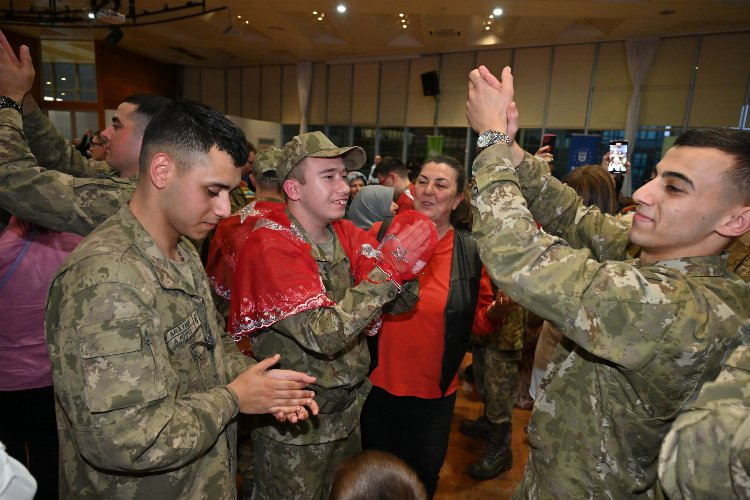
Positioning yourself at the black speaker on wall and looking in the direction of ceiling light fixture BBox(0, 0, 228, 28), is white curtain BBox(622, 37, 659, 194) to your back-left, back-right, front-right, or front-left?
back-left

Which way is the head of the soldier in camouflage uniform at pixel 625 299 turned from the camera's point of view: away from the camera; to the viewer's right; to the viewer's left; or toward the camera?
to the viewer's left

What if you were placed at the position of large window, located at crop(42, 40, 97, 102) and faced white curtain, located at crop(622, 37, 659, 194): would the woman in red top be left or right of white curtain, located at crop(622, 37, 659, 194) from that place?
right

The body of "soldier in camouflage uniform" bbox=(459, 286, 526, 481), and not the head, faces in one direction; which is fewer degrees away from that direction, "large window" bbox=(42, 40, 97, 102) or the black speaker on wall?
the large window

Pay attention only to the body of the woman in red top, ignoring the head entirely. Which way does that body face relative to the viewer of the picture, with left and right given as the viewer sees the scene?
facing the viewer and to the left of the viewer

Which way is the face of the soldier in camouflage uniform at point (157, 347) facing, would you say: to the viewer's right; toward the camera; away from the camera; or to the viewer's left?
to the viewer's right

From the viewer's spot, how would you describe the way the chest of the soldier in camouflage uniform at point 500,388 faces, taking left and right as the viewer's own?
facing to the left of the viewer
